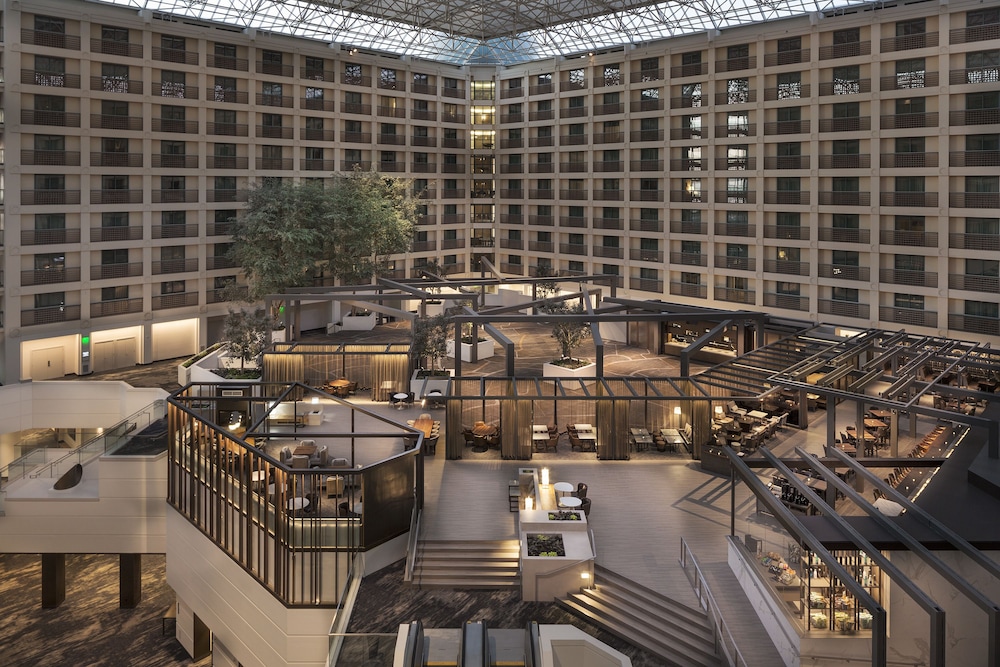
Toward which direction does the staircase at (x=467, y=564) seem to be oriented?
toward the camera

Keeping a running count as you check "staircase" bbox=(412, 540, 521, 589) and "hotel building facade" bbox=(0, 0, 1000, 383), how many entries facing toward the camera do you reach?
2

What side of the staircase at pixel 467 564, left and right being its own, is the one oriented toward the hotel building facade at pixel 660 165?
back

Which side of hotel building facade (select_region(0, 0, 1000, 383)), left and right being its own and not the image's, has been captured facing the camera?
front

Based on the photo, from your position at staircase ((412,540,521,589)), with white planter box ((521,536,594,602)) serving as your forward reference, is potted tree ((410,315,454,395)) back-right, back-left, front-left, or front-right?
back-left

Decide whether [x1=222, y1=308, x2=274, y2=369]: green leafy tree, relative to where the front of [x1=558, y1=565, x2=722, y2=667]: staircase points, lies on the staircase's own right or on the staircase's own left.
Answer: on the staircase's own right

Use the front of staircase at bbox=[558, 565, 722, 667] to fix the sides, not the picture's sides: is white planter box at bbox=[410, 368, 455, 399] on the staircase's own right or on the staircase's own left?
on the staircase's own right

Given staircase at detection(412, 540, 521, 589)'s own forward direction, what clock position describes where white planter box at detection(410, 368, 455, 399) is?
The white planter box is roughly at 6 o'clock from the staircase.

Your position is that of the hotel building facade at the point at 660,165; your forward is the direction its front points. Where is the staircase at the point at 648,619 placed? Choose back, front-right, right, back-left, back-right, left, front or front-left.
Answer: front

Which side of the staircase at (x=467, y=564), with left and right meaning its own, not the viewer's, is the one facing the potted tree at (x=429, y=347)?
back
